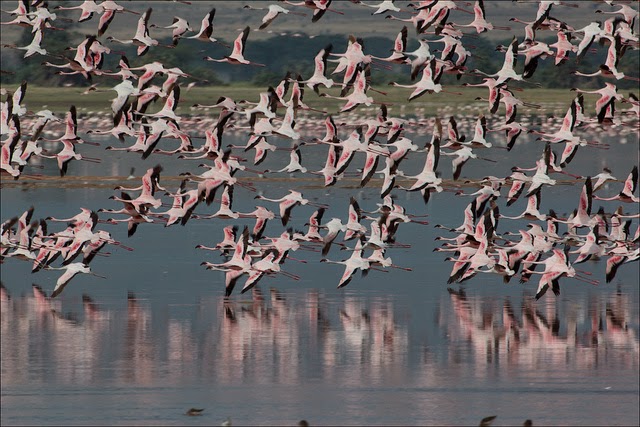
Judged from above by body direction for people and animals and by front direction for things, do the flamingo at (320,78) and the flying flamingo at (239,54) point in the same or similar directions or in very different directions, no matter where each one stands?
same or similar directions

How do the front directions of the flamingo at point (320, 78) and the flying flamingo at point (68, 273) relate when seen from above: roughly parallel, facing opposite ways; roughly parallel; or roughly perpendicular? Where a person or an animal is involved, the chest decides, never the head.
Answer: roughly parallel

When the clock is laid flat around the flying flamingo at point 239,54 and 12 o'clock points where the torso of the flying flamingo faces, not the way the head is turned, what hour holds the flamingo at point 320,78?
The flamingo is roughly at 7 o'clock from the flying flamingo.

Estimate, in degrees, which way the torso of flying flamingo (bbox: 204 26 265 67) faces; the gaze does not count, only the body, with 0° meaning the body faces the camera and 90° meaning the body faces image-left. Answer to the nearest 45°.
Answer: approximately 90°

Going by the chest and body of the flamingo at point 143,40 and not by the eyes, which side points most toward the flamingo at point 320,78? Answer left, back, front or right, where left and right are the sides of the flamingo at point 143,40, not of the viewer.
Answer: back

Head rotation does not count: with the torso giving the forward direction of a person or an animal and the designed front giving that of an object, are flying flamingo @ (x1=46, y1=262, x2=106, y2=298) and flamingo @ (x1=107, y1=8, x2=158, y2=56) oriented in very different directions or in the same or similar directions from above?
same or similar directions

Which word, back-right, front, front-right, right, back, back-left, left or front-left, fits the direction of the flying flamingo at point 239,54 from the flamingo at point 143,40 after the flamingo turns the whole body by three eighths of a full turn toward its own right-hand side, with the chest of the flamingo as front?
front-right

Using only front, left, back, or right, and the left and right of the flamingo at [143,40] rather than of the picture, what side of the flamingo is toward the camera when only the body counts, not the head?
left

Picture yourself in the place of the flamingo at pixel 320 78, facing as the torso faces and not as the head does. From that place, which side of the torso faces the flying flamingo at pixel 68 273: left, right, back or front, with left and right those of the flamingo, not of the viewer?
front

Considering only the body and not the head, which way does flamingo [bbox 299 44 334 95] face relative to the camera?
to the viewer's left

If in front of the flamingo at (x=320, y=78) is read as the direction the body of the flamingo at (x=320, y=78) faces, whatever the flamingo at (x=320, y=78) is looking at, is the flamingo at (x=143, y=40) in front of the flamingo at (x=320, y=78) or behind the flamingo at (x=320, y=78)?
in front

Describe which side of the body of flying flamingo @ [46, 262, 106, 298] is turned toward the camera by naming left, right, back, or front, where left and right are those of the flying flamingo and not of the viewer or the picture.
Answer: left
